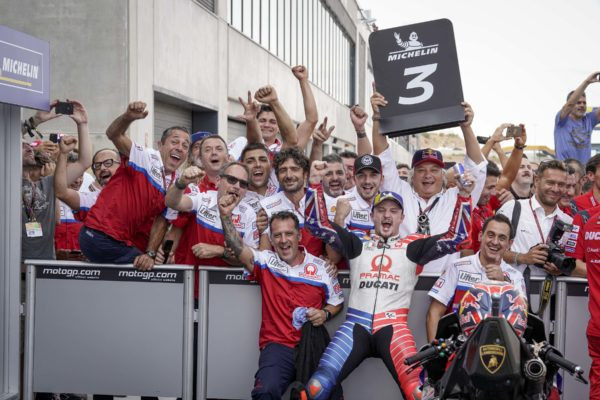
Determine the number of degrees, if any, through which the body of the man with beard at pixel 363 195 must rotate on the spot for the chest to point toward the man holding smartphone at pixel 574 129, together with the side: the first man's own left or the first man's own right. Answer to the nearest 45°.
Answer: approximately 135° to the first man's own left

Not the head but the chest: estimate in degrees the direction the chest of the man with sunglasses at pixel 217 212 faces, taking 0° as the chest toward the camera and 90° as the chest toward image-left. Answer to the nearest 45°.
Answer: approximately 0°

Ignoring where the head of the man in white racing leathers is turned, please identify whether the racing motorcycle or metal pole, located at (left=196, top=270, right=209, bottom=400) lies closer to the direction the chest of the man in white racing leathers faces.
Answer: the racing motorcycle

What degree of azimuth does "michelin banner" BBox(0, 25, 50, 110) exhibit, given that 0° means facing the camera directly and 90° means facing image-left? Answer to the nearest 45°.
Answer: approximately 315°

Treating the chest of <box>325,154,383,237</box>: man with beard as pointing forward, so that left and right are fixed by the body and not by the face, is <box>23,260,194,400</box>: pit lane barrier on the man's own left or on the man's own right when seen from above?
on the man's own right
